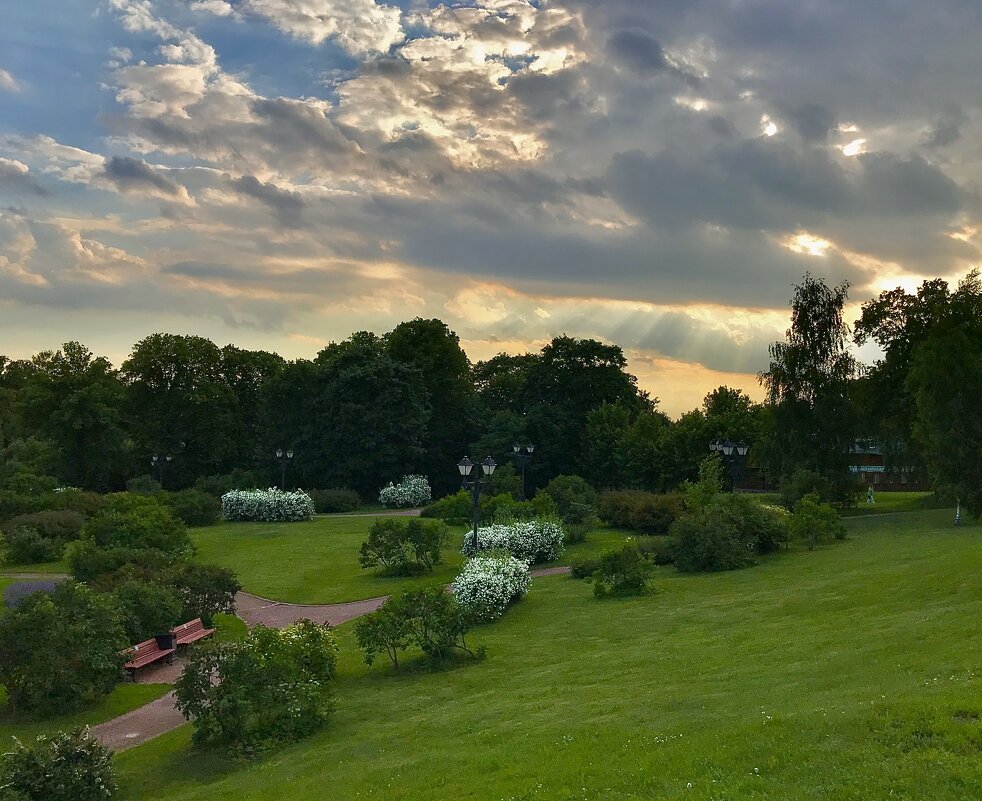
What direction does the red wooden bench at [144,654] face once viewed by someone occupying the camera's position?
facing the viewer and to the right of the viewer

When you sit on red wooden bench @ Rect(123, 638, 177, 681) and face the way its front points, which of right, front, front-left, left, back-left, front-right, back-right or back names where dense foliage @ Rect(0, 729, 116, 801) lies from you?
front-right

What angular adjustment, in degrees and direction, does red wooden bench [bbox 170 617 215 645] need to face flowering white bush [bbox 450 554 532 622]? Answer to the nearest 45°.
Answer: approximately 45° to its left

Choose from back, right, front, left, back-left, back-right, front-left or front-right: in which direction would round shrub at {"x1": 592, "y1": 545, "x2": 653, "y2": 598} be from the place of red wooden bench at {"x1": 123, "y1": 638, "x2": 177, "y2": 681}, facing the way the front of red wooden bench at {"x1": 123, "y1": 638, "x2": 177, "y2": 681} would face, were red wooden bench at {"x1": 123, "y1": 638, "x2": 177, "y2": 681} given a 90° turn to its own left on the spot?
front-right

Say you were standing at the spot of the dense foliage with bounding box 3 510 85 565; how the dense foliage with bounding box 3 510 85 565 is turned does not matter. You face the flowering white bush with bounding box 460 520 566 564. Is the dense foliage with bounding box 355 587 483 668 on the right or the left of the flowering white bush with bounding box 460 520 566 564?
right

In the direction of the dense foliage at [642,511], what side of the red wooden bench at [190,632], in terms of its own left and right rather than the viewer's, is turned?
left

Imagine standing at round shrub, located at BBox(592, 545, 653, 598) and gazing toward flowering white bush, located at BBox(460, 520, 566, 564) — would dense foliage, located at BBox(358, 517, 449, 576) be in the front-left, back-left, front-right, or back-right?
front-left

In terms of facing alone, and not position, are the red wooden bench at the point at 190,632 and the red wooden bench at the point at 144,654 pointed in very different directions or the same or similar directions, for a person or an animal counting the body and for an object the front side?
same or similar directions

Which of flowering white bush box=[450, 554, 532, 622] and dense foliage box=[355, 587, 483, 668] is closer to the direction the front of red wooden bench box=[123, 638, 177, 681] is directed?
the dense foliage

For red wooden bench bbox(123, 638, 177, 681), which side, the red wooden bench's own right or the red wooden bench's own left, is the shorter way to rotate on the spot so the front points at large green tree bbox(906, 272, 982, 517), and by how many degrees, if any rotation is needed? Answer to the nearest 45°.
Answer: approximately 45° to the red wooden bench's own left

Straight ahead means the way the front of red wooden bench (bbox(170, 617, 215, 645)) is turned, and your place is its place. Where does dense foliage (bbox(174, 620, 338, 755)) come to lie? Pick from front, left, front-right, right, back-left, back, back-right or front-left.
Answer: front-right

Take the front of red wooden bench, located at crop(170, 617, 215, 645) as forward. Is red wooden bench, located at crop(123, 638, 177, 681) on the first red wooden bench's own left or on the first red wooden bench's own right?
on the first red wooden bench's own right

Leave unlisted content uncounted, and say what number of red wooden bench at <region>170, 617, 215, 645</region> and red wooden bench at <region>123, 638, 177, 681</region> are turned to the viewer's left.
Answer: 0

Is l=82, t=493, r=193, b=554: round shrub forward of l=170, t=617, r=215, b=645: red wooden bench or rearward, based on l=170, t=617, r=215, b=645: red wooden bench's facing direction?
rearward

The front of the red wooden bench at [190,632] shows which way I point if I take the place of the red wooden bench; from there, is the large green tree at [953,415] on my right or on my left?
on my left
